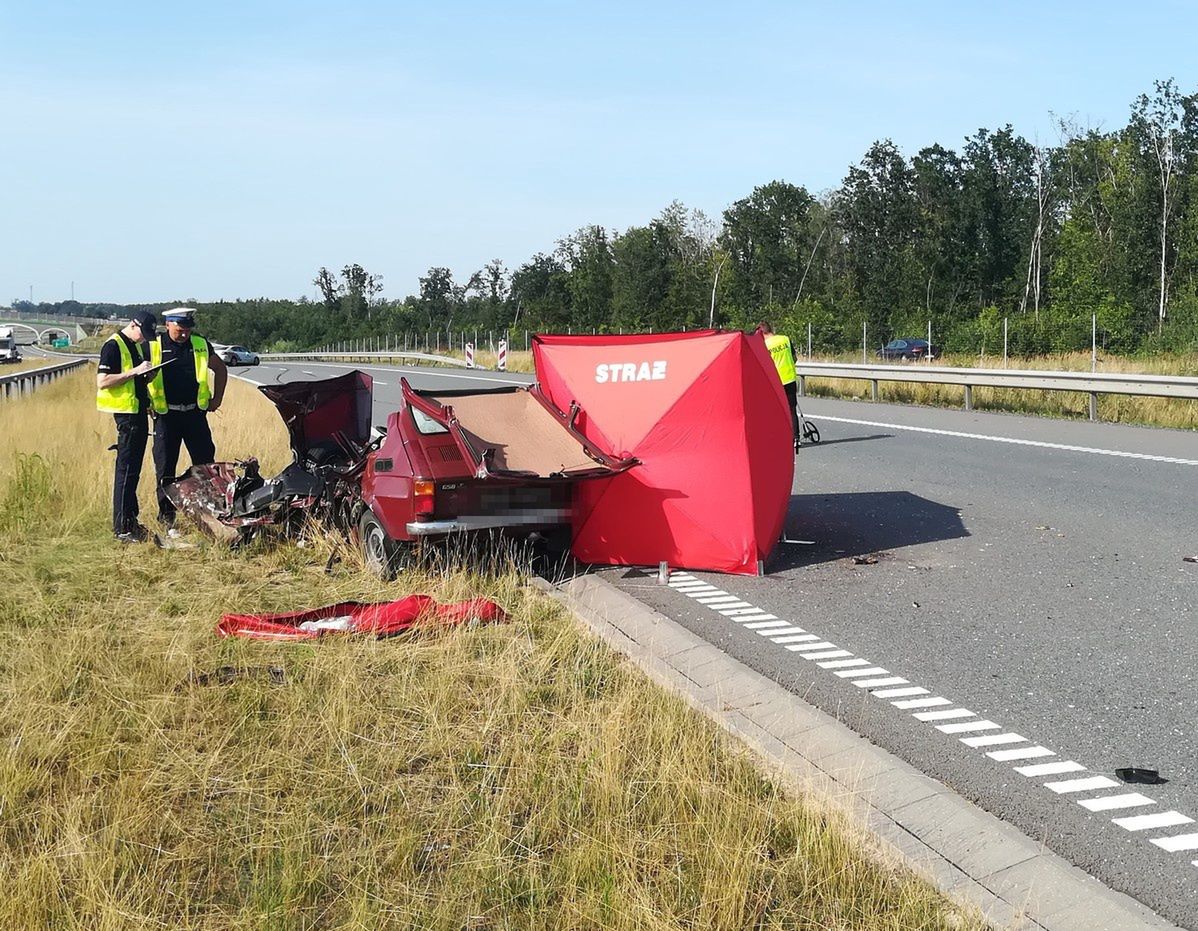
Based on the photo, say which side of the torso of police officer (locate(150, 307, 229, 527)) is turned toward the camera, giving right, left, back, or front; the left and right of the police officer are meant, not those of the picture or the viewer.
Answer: front

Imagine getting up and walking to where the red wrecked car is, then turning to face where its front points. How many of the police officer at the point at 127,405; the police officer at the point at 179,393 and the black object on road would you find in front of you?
2

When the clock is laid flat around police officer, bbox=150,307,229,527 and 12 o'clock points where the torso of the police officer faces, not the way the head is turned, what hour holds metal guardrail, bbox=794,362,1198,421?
The metal guardrail is roughly at 8 o'clock from the police officer.

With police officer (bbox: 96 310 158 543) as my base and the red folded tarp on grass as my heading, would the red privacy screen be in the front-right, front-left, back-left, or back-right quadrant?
front-left

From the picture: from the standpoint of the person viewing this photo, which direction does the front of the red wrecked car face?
facing away from the viewer and to the left of the viewer

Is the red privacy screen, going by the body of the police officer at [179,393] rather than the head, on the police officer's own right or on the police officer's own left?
on the police officer's own left

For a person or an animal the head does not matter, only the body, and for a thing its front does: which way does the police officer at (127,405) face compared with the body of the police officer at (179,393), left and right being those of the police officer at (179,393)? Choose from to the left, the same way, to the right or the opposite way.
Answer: to the left

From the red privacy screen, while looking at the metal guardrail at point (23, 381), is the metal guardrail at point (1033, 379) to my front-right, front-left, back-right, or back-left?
front-right

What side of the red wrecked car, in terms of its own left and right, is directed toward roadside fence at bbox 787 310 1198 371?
right

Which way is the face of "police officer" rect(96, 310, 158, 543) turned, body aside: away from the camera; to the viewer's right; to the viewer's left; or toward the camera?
to the viewer's right

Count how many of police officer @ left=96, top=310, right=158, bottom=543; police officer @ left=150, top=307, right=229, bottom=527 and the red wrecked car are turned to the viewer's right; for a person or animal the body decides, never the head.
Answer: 1

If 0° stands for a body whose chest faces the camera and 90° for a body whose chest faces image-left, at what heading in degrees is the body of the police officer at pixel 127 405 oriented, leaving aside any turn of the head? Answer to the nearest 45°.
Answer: approximately 270°

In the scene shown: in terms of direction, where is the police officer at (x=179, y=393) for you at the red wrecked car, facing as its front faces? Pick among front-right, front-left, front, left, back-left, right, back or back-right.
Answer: front

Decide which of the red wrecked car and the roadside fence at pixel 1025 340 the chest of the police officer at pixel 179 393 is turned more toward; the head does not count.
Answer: the red wrecked car

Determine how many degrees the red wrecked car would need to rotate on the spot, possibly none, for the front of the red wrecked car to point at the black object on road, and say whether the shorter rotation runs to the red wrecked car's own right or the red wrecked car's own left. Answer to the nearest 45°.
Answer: approximately 180°

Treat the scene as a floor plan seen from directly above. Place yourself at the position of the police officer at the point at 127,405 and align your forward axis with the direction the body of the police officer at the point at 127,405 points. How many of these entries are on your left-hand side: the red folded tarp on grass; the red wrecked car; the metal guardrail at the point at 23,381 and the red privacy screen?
1
